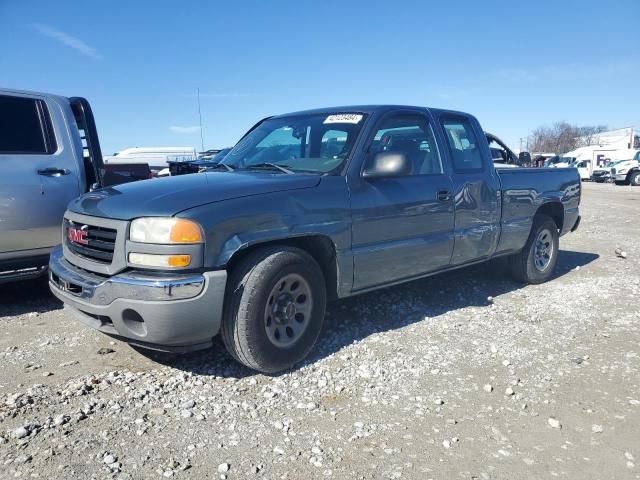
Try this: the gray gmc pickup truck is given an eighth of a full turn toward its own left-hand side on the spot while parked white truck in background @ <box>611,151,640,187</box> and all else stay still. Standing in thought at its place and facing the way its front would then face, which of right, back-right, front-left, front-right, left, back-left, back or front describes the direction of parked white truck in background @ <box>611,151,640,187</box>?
back-left

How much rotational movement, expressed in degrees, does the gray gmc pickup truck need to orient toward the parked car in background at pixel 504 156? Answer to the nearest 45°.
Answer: approximately 180°

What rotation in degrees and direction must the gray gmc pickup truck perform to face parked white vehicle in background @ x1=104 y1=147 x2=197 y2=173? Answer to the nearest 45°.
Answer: approximately 135° to its right

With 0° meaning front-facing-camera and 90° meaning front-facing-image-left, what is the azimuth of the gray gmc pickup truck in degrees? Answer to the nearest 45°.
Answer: approximately 45°
